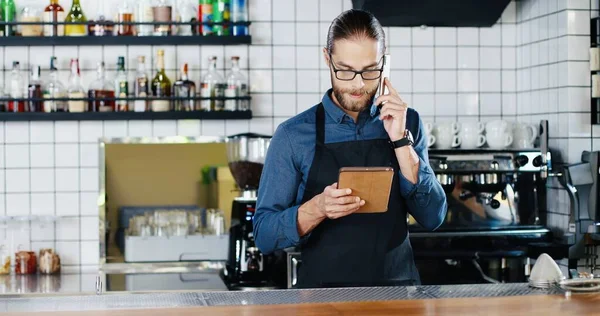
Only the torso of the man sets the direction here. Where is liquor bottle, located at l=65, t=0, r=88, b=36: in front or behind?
behind

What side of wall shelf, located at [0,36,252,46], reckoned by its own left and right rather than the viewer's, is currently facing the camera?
front

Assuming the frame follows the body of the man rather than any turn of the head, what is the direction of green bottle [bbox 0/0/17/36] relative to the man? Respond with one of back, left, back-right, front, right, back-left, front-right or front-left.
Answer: back-right

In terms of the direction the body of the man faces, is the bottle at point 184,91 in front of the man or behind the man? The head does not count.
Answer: behind

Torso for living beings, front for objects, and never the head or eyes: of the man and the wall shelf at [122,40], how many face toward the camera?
2

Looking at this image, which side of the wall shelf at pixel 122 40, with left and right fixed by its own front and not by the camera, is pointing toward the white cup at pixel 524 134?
left

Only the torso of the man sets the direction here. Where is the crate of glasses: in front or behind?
behind

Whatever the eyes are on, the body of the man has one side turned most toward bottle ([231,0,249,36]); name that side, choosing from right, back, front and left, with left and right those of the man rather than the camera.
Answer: back

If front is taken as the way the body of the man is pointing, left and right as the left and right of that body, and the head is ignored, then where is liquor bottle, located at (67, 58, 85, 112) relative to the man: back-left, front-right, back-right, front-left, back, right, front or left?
back-right

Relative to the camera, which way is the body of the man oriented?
toward the camera

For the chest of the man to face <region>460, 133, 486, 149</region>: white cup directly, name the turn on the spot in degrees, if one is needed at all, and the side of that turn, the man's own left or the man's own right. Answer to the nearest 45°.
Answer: approximately 180°

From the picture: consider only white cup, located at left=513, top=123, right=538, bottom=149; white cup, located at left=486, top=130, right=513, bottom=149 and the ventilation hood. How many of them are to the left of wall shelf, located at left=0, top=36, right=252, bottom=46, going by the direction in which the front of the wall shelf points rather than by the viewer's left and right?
3

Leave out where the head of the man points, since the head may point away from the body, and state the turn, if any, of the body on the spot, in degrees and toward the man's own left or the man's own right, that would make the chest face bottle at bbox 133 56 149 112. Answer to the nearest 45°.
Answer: approximately 135° to the man's own right
